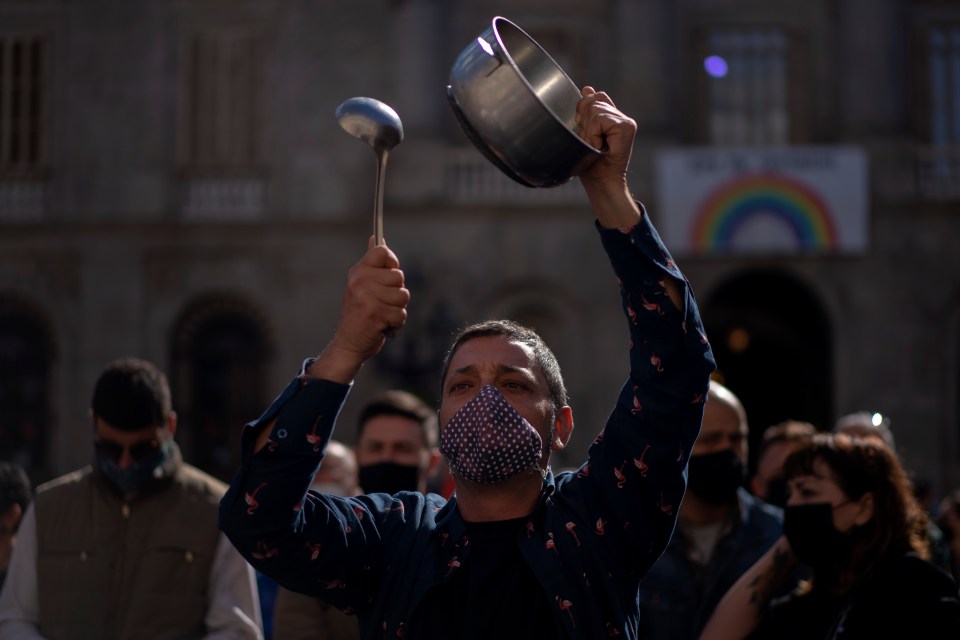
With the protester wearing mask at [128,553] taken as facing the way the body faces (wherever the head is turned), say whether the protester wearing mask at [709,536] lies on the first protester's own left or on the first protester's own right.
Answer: on the first protester's own left

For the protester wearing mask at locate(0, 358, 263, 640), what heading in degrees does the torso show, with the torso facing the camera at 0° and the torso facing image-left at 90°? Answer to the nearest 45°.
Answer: approximately 0°

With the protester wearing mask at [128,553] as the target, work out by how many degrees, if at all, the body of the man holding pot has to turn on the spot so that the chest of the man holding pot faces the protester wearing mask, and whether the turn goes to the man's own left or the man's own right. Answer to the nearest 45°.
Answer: approximately 135° to the man's own right

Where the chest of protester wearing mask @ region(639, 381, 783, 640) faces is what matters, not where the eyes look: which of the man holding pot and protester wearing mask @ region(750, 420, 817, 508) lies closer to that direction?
the man holding pot

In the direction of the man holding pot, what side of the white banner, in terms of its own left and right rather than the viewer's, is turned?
front

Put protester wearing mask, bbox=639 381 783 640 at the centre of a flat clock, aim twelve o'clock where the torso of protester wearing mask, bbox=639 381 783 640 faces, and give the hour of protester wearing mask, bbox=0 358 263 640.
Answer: protester wearing mask, bbox=0 358 263 640 is roughly at 2 o'clock from protester wearing mask, bbox=639 381 783 640.

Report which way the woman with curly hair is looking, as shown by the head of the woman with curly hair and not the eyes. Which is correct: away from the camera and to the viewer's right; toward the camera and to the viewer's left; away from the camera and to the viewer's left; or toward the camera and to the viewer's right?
toward the camera and to the viewer's left

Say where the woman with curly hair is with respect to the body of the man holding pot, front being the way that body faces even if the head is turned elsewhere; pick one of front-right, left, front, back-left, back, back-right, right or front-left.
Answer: back-left

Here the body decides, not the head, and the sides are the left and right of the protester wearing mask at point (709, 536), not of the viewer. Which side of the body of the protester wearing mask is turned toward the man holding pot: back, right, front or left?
front

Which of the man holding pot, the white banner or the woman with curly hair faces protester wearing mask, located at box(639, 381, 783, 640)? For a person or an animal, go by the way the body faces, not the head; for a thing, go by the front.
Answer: the white banner

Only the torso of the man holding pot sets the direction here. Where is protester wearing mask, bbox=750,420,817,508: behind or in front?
behind

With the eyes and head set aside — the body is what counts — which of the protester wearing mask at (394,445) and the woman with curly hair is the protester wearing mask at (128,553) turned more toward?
the woman with curly hair
